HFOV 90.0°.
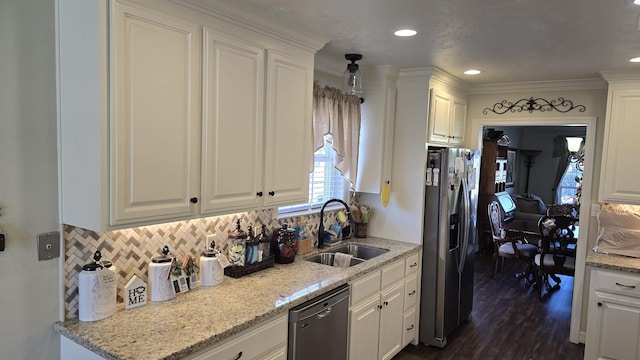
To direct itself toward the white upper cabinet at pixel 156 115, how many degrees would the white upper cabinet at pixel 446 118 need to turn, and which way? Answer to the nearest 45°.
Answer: approximately 90° to its right

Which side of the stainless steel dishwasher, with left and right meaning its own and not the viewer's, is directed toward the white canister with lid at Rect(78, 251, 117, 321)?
right

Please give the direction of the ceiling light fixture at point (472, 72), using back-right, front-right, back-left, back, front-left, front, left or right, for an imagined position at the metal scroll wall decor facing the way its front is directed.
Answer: front-right

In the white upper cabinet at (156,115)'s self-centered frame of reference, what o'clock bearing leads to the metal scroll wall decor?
The metal scroll wall decor is roughly at 10 o'clock from the white upper cabinet.

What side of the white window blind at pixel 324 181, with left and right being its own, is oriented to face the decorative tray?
right

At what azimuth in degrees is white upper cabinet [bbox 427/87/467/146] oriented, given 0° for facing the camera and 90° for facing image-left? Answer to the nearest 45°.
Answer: approximately 315°

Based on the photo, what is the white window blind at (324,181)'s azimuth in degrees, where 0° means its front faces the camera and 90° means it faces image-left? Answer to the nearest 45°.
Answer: approximately 315°
